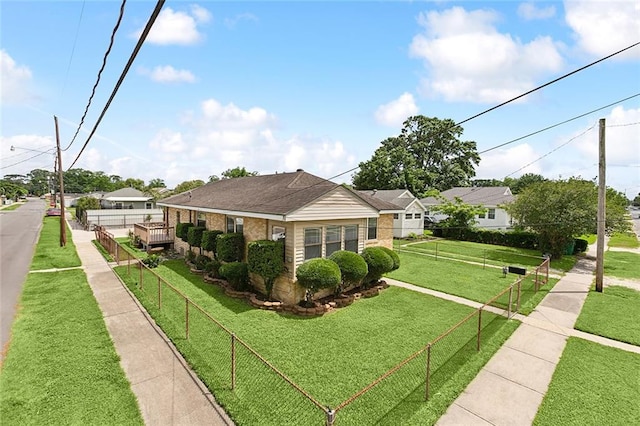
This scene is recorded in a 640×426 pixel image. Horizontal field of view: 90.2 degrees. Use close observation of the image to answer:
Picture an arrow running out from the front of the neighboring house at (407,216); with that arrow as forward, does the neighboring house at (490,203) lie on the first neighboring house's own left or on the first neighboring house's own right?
on the first neighboring house's own left

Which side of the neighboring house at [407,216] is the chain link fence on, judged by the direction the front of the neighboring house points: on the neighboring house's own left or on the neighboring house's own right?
on the neighboring house's own right

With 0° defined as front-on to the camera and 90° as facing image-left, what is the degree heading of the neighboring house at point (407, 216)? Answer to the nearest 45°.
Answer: approximately 315°

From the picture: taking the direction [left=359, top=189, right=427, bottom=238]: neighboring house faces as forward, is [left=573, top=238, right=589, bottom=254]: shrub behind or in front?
in front

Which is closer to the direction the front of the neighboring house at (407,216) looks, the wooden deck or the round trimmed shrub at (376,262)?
the round trimmed shrub

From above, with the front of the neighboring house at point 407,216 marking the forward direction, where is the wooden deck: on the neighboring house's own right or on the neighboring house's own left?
on the neighboring house's own right

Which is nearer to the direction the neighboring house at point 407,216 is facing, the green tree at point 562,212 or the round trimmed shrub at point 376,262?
the green tree

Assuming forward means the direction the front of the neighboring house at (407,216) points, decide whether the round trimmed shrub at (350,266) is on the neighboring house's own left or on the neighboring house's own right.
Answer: on the neighboring house's own right

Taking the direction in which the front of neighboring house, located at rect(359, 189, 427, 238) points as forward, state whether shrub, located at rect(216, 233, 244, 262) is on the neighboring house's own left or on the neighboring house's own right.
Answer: on the neighboring house's own right

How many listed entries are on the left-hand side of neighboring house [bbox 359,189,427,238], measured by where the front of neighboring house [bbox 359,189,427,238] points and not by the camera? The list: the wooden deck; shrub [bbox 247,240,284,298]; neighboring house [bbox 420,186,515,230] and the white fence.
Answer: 1

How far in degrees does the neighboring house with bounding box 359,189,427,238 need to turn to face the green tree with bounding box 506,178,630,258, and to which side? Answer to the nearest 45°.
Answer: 0° — it already faces it

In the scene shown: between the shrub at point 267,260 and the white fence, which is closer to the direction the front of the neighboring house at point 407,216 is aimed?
the shrub
